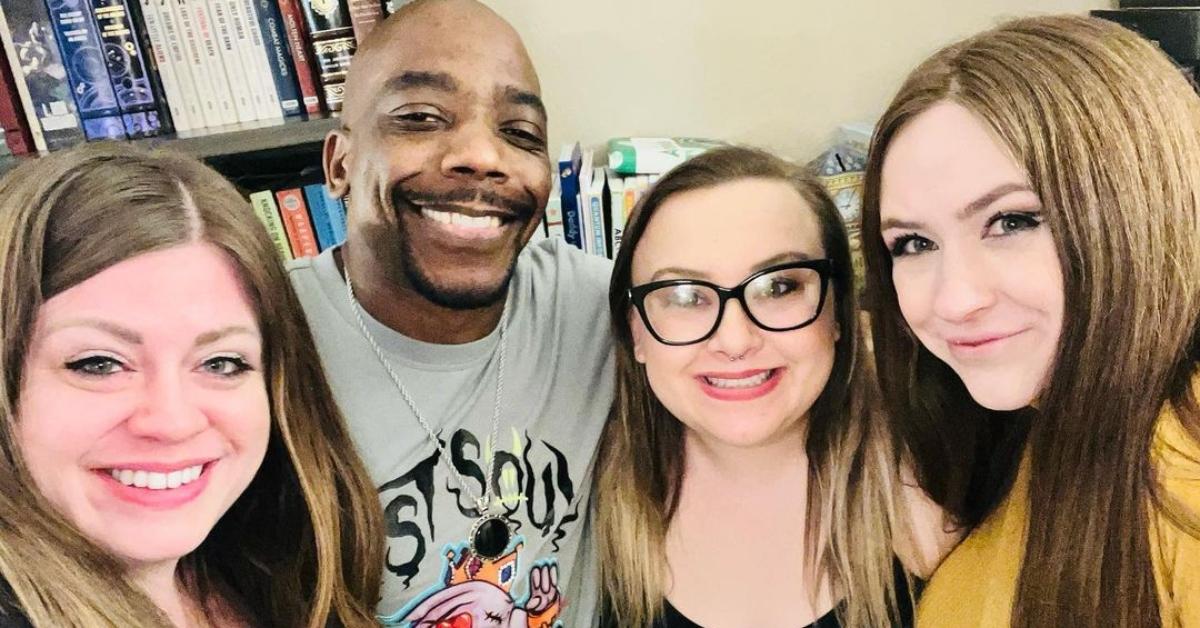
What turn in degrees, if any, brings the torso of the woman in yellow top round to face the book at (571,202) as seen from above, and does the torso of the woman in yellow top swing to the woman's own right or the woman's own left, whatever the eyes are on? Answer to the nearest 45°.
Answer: approximately 90° to the woman's own right

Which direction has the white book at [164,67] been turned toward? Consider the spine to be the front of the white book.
toward the camera

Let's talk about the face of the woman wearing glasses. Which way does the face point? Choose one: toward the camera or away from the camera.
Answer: toward the camera

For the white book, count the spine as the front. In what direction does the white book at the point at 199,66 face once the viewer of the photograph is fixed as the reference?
facing the viewer

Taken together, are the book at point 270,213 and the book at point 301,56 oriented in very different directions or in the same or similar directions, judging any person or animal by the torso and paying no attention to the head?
same or similar directions

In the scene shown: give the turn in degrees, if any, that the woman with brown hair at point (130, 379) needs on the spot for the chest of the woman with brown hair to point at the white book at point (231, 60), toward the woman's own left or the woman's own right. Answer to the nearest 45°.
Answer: approximately 180°
